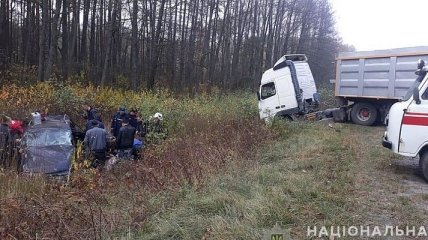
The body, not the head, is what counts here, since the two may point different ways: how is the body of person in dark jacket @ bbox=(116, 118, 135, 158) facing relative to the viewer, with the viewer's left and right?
facing away from the viewer

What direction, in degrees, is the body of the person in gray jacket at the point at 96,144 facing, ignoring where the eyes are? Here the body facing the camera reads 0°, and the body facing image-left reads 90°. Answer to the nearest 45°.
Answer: approximately 180°

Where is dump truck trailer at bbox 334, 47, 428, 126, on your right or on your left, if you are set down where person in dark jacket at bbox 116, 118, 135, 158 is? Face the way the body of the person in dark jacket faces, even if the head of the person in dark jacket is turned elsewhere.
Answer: on your right

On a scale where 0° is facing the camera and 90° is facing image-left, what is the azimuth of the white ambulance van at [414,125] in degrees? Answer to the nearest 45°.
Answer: approximately 90°

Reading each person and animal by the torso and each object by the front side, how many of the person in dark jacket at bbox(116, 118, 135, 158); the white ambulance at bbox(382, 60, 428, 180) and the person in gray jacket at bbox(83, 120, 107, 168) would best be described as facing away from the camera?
2
